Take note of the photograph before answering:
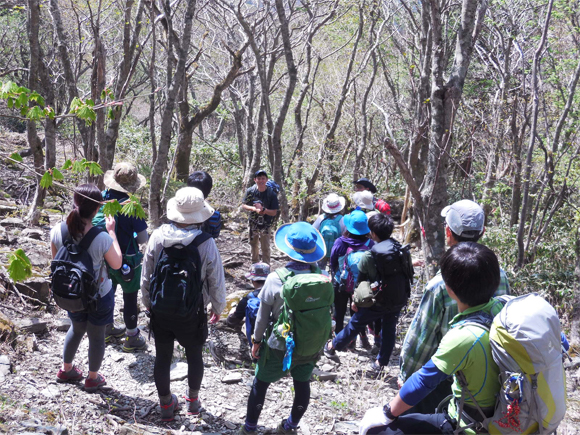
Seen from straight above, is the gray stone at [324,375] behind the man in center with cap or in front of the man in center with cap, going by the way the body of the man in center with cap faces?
in front

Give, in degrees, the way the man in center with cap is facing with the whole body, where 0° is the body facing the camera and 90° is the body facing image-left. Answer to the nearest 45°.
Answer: approximately 0°

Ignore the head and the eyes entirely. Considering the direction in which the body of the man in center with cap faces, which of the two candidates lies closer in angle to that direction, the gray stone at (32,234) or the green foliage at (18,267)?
the green foliage

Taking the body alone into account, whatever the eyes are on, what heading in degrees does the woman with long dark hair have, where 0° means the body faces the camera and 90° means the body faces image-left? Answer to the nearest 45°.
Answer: approximately 225°

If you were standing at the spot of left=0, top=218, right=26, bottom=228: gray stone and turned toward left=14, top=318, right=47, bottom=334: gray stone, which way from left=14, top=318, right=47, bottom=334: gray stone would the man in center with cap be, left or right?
left

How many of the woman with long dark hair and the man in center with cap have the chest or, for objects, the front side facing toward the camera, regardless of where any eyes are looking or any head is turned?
1

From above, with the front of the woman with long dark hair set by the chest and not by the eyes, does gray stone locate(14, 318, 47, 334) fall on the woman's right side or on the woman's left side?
on the woman's left side

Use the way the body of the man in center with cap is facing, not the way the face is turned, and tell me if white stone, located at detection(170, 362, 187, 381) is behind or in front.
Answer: in front

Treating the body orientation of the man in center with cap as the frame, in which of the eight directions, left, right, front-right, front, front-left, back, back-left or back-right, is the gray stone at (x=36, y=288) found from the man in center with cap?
front-right
